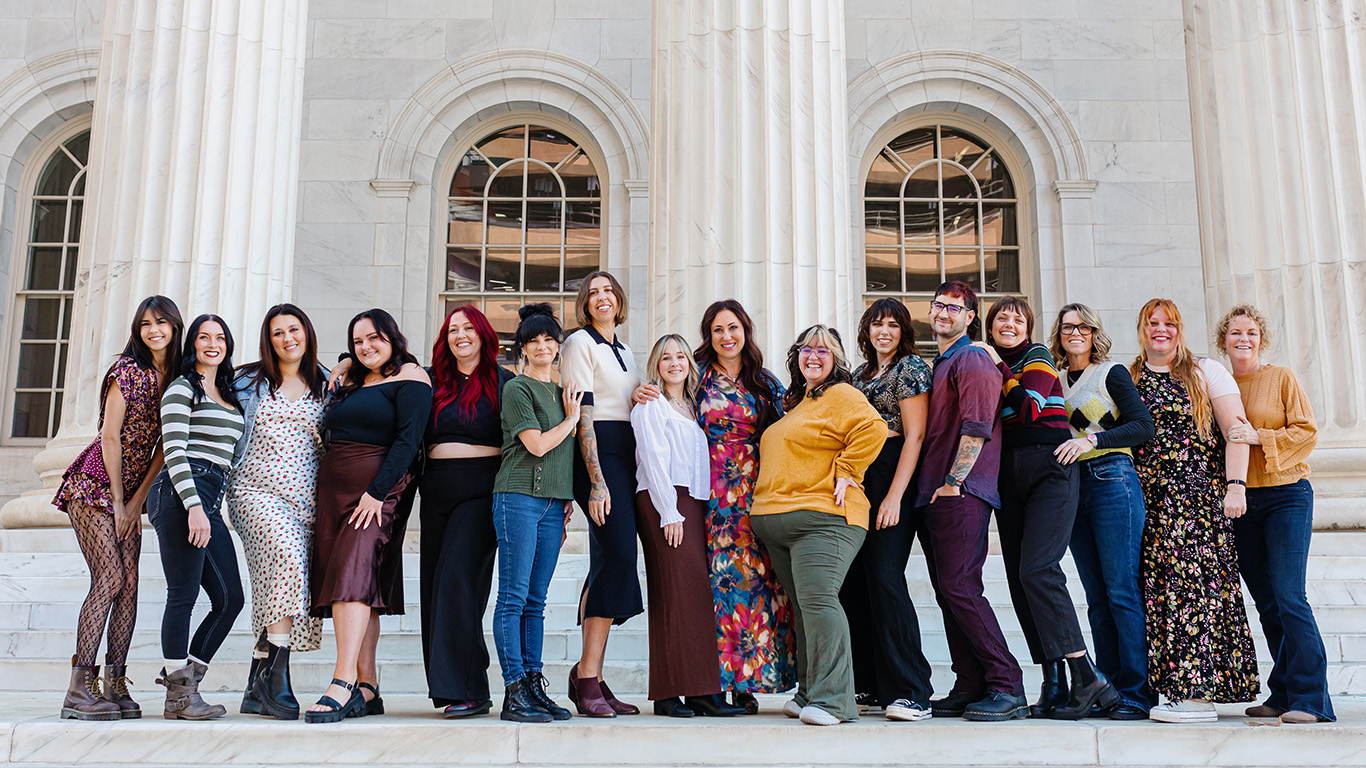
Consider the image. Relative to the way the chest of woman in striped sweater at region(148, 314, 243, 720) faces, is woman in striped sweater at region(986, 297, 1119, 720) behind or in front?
in front

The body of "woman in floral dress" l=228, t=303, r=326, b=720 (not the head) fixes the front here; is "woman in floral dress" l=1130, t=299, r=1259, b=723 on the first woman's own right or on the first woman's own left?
on the first woman's own left

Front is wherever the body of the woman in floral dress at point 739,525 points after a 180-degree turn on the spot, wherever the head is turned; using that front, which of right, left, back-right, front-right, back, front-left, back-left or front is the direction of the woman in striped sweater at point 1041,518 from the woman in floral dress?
right

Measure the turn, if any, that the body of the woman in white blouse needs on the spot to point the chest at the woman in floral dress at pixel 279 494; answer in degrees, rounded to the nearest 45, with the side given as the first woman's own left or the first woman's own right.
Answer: approximately 135° to the first woman's own right

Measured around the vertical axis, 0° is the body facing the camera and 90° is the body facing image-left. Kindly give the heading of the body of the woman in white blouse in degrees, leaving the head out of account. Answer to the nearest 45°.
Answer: approximately 315°

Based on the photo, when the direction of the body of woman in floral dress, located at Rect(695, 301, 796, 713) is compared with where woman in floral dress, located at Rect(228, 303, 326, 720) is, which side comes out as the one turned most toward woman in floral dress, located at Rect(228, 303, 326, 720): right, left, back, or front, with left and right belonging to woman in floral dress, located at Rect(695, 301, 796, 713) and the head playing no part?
right

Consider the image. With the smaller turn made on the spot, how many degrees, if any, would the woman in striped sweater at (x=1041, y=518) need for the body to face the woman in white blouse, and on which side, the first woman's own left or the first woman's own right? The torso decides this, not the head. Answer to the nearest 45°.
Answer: approximately 45° to the first woman's own right

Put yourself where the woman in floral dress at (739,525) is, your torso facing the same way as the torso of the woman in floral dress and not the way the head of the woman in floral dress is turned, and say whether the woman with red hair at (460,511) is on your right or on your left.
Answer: on your right

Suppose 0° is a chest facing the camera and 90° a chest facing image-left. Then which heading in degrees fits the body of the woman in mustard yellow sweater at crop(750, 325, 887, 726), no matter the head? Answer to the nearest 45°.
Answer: approximately 45°

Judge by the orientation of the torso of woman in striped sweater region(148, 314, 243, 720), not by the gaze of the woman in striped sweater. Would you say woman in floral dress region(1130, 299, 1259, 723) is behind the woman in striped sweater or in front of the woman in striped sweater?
in front

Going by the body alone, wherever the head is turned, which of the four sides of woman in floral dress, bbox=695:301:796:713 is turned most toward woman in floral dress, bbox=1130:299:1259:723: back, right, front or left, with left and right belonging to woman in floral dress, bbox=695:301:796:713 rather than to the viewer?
left

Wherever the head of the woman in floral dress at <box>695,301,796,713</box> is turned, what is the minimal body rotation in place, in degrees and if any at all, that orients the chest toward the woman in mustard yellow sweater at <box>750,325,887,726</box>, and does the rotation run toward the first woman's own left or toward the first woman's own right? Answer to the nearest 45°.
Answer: approximately 45° to the first woman's own left
